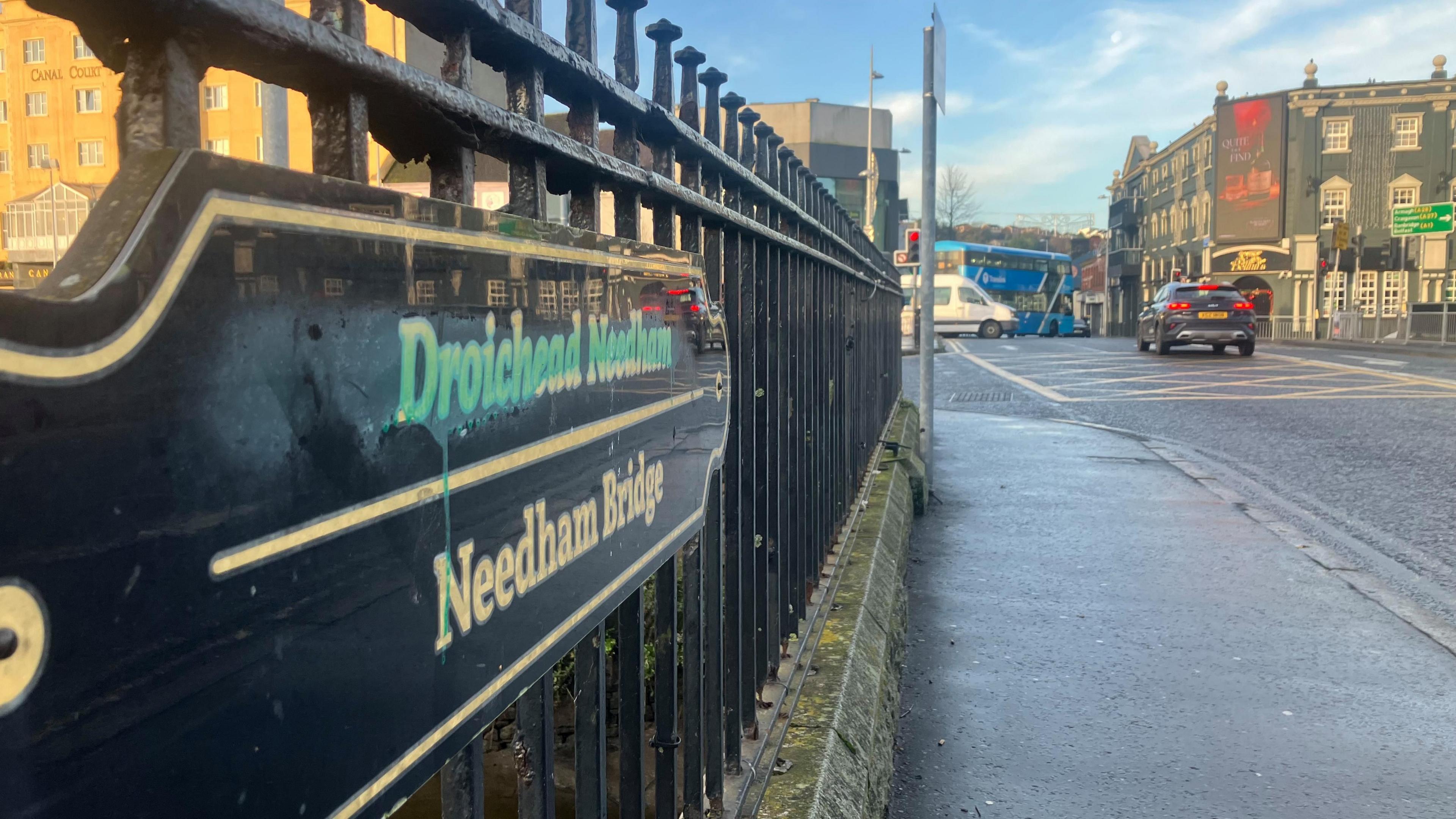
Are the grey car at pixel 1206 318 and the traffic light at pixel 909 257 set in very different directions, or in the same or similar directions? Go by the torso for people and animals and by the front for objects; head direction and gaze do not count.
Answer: very different directions

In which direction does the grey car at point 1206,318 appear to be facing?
away from the camera

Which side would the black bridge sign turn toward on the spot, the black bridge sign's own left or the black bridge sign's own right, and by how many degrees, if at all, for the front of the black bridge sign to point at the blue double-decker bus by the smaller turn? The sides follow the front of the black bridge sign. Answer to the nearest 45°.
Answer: approximately 90° to the black bridge sign's own left

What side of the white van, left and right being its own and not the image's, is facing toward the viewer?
right

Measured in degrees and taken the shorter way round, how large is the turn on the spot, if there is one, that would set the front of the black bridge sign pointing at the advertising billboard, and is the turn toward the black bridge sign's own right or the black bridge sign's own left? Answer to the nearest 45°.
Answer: approximately 90° to the black bridge sign's own left

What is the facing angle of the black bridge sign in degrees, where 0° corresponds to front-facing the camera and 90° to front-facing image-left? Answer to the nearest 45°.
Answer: approximately 315°

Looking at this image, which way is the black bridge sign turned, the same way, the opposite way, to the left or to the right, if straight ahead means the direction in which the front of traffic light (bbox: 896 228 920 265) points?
to the left

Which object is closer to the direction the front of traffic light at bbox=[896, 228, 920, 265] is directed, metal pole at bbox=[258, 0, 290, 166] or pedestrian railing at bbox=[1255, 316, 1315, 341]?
the metal pole

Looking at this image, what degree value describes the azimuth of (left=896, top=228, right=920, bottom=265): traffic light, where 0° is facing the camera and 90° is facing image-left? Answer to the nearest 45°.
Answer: approximately 0°
